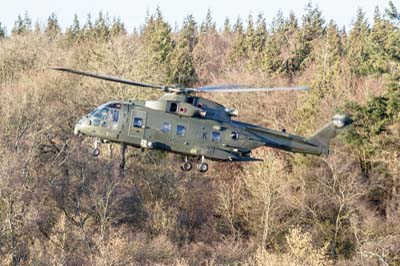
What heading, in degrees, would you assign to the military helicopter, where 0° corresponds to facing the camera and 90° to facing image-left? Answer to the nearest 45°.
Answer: approximately 90°

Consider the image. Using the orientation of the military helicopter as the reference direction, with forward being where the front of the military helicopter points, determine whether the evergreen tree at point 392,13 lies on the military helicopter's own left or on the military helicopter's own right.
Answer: on the military helicopter's own right
